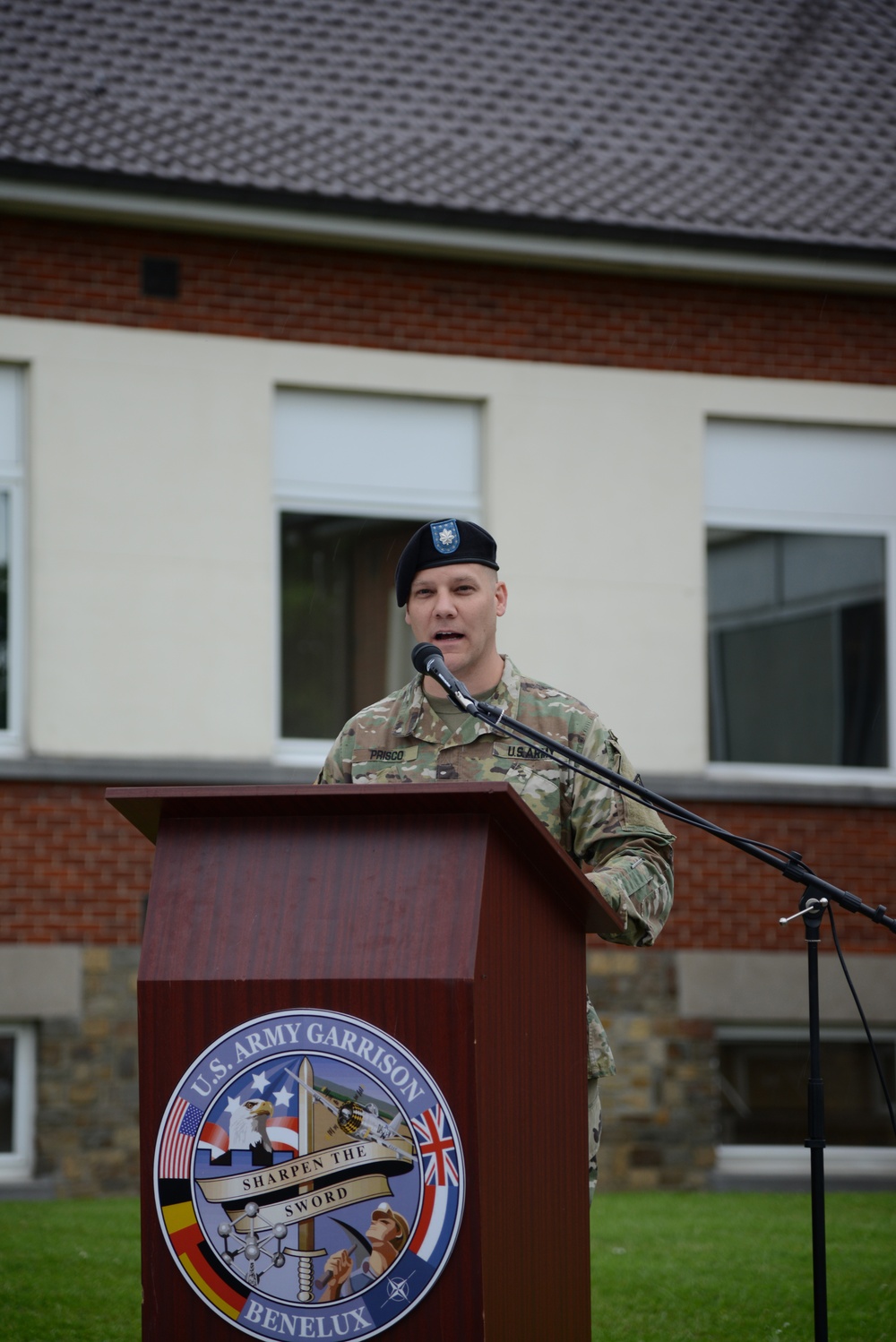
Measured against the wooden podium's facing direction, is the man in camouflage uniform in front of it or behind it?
behind

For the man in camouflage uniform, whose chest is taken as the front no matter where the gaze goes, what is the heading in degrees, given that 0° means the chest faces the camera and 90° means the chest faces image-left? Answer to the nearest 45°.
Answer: approximately 45°

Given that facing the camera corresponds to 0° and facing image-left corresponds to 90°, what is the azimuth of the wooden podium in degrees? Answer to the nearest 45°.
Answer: approximately 45°

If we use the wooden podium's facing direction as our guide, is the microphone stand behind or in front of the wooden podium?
behind
